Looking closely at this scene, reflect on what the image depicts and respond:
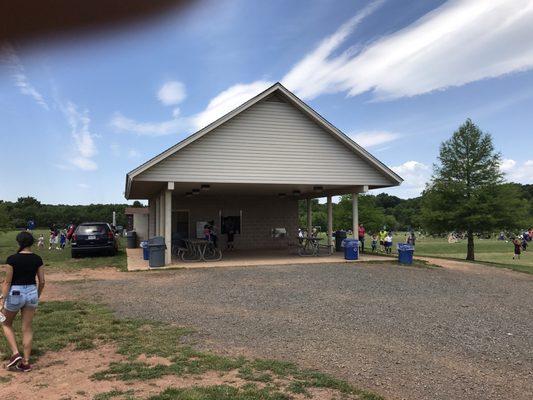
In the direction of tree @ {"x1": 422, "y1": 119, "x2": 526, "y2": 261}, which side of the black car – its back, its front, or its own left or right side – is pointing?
right

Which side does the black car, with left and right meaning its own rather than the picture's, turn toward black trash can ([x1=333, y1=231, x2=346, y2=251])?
right

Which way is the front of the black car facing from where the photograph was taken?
facing away from the viewer

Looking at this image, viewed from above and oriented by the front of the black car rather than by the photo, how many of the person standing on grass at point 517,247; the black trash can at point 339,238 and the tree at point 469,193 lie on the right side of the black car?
3

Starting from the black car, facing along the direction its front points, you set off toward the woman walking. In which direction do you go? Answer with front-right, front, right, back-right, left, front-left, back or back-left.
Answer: back

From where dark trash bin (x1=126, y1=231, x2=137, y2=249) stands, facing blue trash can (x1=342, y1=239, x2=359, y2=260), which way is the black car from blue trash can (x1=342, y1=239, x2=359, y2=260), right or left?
right

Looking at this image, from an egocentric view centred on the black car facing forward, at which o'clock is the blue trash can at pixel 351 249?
The blue trash can is roughly at 4 o'clock from the black car.

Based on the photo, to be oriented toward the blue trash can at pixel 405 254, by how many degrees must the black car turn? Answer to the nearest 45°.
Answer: approximately 135° to its right

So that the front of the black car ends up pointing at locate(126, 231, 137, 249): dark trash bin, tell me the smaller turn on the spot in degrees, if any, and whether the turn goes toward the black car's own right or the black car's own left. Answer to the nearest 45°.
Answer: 0° — it already faces it

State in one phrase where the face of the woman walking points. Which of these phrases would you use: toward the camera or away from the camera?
away from the camera
